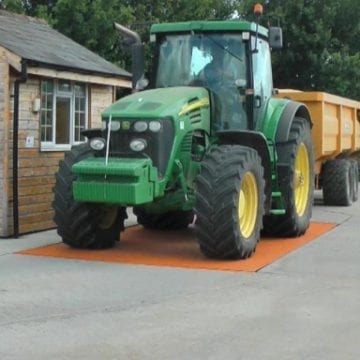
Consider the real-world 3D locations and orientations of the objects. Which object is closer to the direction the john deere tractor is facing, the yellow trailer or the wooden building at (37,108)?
the wooden building

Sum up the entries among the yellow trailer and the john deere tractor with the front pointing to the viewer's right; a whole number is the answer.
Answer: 0

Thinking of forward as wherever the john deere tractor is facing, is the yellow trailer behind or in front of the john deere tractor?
behind

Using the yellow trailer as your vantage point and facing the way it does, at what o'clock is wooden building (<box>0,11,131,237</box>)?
The wooden building is roughly at 12 o'clock from the yellow trailer.

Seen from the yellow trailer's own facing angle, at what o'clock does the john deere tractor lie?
The john deere tractor is roughly at 11 o'clock from the yellow trailer.

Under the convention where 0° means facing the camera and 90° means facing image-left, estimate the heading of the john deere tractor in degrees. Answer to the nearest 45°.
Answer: approximately 45°
